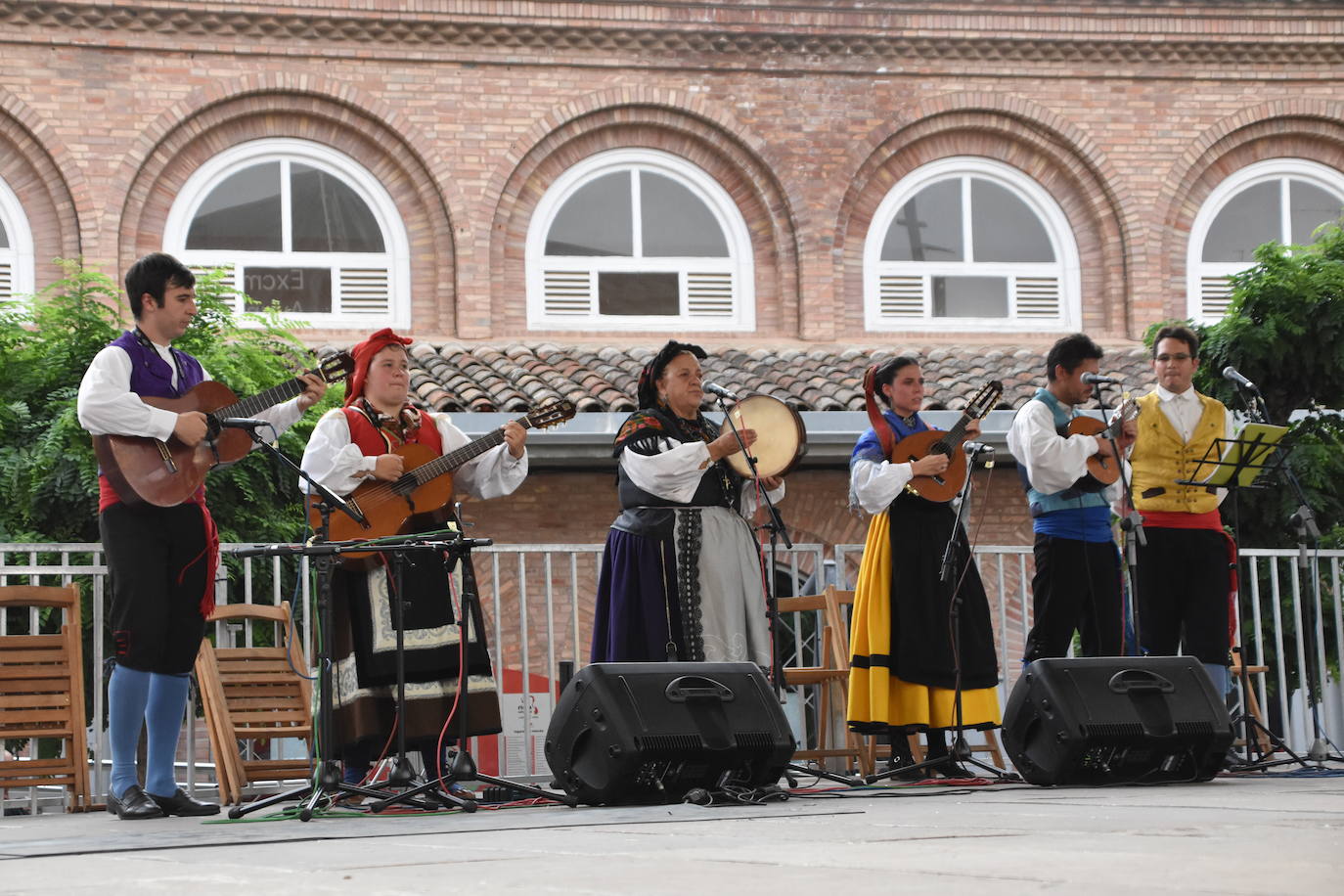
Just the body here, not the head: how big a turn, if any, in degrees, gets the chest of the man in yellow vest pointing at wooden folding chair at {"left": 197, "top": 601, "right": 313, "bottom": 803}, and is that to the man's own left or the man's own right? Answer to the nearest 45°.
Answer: approximately 90° to the man's own right

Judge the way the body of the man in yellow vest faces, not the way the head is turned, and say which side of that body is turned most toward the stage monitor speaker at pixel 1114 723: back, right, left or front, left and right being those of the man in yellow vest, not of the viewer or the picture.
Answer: front

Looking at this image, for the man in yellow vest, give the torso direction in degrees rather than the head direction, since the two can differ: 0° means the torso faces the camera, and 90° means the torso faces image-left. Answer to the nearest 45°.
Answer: approximately 0°

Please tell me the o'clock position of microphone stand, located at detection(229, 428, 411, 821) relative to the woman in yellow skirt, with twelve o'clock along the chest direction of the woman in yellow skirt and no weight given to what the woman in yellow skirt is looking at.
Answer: The microphone stand is roughly at 3 o'clock from the woman in yellow skirt.

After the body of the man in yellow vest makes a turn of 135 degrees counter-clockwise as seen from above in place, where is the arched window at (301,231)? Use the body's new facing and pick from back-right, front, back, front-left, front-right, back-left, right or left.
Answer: left

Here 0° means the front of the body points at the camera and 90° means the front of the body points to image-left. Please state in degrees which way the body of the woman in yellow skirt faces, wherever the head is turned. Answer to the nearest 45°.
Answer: approximately 315°

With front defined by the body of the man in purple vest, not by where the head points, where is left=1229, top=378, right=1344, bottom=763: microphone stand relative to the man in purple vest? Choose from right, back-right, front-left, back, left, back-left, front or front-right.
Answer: front-left

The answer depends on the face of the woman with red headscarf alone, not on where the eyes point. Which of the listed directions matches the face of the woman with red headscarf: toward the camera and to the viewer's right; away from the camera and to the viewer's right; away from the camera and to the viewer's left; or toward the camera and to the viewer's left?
toward the camera and to the viewer's right

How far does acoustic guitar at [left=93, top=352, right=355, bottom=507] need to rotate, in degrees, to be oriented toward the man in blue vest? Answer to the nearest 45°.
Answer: approximately 45° to its left

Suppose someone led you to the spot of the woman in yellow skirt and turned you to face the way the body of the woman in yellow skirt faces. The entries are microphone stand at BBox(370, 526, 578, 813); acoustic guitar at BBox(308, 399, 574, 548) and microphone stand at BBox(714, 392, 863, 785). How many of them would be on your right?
3

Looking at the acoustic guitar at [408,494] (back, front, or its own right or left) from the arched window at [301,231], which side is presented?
back
